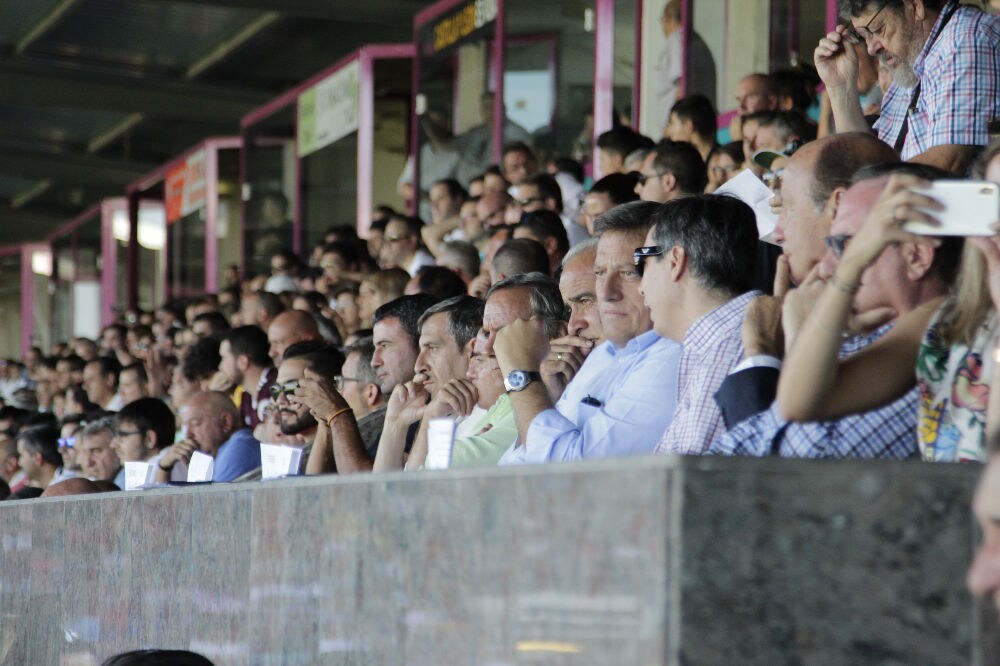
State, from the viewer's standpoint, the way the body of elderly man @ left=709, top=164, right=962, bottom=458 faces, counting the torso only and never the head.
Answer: to the viewer's left

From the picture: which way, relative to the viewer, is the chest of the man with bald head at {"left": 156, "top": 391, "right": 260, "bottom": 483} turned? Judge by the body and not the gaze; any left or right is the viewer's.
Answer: facing to the left of the viewer

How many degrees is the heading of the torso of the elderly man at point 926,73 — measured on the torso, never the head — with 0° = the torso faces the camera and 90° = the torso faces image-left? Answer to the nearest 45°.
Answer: approximately 45°

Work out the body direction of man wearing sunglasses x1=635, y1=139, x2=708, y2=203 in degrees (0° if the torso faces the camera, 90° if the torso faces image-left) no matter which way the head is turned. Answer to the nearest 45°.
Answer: approximately 90°

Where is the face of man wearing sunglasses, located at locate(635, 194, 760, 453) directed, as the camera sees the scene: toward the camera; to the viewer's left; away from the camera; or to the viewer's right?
to the viewer's left
